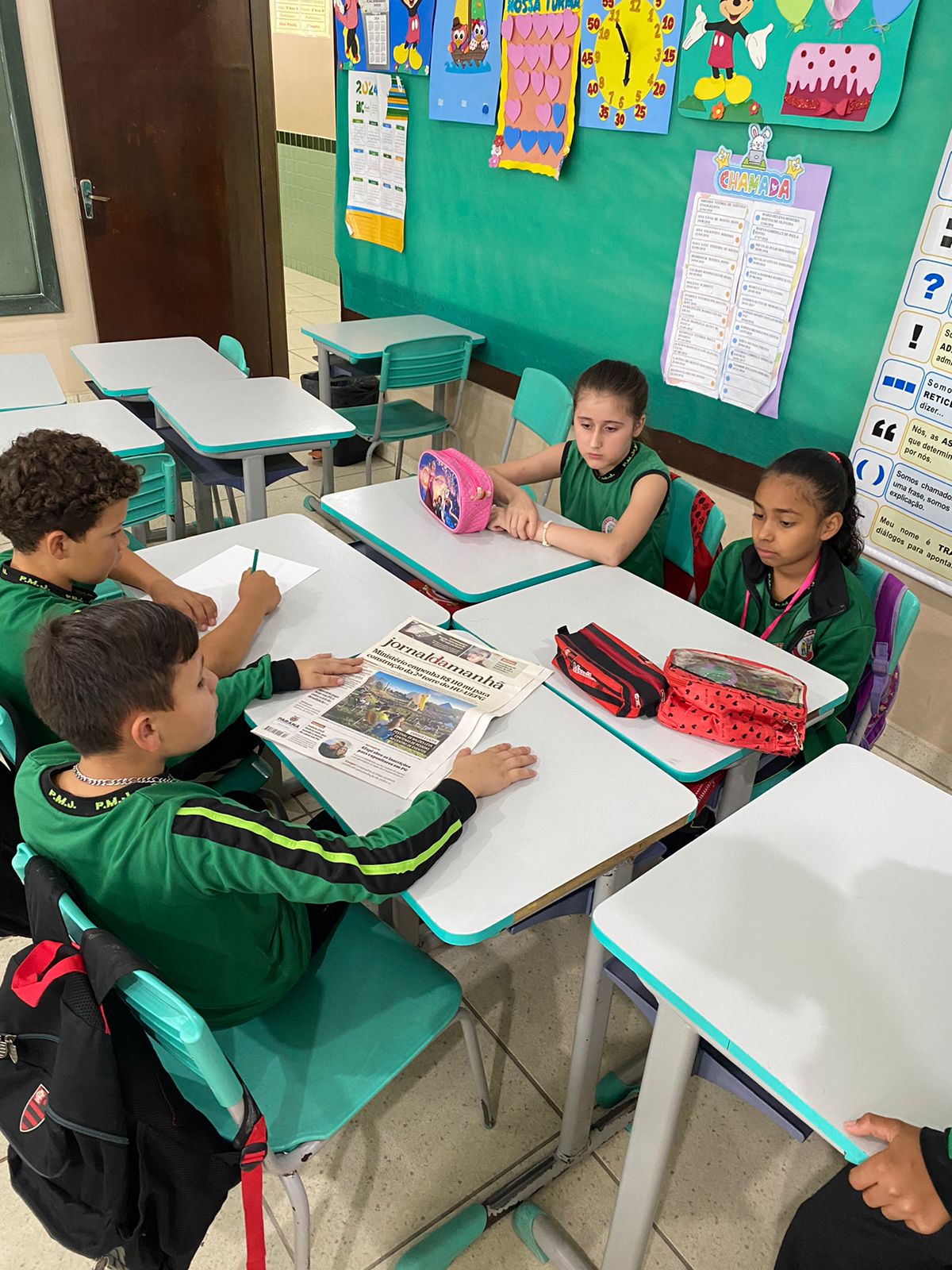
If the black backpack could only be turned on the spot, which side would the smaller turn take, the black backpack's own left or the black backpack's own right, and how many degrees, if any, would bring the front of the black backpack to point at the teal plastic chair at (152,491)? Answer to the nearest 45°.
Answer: approximately 135° to the black backpack's own right

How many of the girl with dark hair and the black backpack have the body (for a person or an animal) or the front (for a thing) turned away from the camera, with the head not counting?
0

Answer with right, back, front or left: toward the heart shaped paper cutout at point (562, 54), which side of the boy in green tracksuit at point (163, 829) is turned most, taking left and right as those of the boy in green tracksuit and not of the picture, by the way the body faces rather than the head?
front

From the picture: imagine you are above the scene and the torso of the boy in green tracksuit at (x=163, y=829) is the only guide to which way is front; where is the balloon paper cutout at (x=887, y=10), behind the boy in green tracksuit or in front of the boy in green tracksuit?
in front

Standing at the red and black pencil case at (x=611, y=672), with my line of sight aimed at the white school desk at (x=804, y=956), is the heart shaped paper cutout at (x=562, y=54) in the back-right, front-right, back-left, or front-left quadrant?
back-left

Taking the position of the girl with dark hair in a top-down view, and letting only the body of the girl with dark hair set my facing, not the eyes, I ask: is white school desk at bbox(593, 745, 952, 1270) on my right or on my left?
on my left

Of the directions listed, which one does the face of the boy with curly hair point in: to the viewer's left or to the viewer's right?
to the viewer's right

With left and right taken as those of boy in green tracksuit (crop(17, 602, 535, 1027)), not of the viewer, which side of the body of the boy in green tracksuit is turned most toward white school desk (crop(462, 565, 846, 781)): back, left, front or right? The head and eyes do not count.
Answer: front

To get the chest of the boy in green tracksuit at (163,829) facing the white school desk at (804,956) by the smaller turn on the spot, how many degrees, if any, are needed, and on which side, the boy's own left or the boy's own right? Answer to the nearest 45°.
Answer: approximately 45° to the boy's own right

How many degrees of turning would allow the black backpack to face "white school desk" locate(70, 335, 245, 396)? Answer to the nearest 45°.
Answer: approximately 135° to its right

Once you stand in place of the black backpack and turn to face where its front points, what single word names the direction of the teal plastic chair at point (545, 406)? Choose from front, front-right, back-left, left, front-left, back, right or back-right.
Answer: back

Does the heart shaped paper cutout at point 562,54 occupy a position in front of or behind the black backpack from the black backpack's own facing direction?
behind

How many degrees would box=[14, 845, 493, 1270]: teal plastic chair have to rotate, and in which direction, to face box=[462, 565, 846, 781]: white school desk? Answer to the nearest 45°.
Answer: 0° — it already faces it

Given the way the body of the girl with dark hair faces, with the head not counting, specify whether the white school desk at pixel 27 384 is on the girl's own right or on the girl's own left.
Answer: on the girl's own right

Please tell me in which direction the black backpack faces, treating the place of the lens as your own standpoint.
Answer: facing the viewer and to the left of the viewer

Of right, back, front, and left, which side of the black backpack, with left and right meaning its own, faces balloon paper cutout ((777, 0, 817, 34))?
back

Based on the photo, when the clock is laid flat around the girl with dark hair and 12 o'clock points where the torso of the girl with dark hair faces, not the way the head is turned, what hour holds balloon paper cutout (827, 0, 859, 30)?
The balloon paper cutout is roughly at 4 o'clock from the girl with dark hair.

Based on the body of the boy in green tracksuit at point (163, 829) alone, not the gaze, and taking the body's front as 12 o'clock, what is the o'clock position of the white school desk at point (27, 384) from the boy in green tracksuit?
The white school desk is roughly at 10 o'clock from the boy in green tracksuit.

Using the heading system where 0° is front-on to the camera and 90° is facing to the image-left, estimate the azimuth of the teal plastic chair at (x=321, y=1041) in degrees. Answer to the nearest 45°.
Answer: approximately 225°

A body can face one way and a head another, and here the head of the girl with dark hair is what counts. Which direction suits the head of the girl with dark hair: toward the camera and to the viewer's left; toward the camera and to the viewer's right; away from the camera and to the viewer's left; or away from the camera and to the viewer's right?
toward the camera and to the viewer's left

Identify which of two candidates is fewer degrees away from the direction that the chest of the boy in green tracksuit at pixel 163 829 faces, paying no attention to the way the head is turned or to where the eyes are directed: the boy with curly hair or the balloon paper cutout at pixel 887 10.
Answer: the balloon paper cutout

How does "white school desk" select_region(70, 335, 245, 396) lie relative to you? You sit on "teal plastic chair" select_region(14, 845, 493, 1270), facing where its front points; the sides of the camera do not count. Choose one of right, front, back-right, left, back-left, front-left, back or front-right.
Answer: front-left
